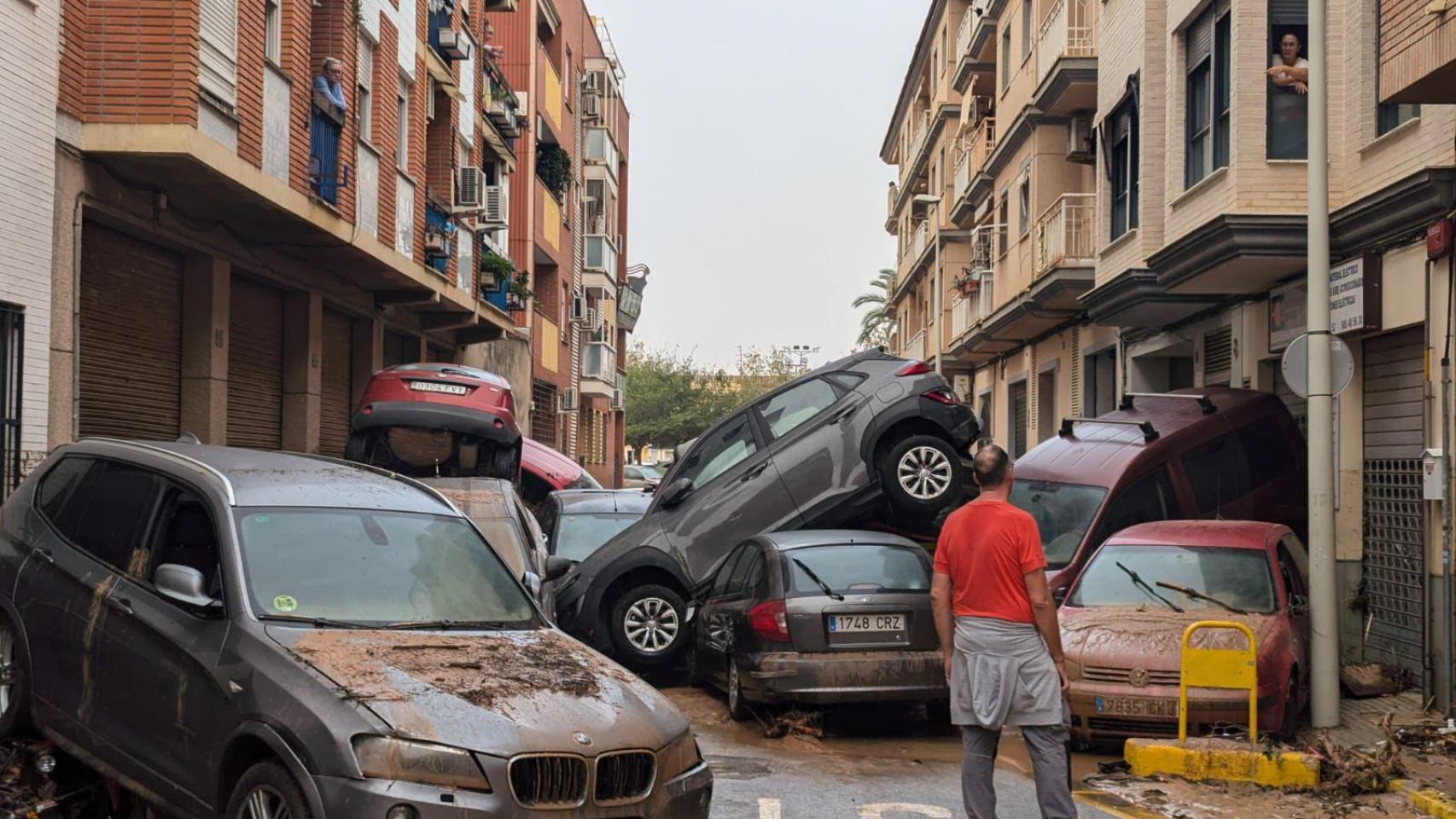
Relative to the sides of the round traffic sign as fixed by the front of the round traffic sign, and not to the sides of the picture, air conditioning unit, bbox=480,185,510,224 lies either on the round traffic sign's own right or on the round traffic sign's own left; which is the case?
on the round traffic sign's own left

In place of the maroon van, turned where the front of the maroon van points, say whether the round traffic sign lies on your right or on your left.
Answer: on your left

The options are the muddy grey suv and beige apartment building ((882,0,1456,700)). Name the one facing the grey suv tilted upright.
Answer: the beige apartment building

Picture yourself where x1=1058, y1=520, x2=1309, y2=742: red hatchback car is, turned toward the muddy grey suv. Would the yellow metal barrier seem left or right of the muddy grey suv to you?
left

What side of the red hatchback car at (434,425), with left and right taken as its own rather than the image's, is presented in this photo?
back

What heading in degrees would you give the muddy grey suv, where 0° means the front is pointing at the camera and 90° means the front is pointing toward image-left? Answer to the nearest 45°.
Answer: approximately 315°

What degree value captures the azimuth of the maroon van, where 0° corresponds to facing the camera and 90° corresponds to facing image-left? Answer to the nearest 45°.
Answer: approximately 45°

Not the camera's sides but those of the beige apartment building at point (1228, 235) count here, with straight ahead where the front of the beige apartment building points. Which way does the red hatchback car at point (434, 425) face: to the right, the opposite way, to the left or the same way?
to the right

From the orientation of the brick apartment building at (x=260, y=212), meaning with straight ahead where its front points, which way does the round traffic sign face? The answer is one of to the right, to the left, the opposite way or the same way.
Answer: to the left

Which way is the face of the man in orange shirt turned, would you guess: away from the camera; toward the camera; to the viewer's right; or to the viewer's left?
away from the camera

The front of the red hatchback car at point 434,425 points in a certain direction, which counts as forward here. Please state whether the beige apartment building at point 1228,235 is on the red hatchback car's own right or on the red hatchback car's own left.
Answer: on the red hatchback car's own right

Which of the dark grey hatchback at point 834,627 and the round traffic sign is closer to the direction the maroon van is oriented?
the dark grey hatchback

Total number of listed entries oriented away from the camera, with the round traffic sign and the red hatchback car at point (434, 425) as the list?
2

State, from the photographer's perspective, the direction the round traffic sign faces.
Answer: facing away from the viewer
